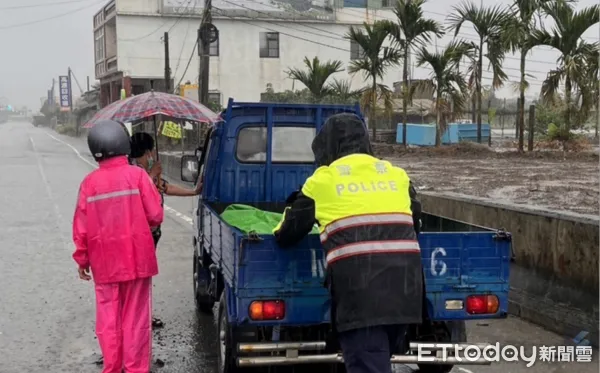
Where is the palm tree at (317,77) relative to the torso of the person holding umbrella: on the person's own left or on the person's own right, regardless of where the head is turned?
on the person's own left

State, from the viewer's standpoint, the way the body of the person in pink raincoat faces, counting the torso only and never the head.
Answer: away from the camera

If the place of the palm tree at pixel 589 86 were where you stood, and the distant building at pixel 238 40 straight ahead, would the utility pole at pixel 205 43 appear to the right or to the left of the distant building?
left

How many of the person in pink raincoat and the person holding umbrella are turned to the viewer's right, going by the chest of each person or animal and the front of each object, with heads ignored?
1

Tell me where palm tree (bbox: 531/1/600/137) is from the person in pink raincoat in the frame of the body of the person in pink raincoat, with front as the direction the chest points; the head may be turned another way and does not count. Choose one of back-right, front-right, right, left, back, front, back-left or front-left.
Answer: front-right

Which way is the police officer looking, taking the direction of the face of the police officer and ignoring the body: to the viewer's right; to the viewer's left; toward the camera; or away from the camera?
away from the camera

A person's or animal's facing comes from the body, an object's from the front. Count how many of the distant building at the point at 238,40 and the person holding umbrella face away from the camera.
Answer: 0

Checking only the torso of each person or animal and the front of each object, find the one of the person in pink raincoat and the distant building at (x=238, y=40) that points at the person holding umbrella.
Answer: the person in pink raincoat

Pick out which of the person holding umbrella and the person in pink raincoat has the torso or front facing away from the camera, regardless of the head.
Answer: the person in pink raincoat
